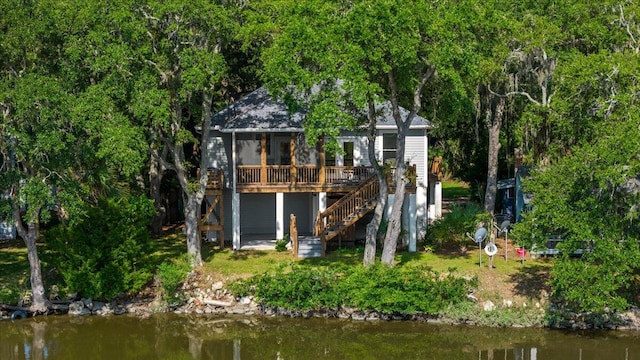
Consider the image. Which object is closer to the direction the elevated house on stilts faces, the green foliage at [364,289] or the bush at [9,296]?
the green foliage

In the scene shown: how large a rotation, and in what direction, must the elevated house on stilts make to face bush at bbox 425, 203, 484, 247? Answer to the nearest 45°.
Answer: approximately 90° to its left

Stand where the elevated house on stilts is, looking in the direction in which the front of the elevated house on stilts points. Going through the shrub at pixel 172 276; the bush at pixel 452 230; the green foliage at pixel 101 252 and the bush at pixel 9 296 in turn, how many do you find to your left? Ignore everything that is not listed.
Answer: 1

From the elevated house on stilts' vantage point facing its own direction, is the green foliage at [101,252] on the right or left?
on its right

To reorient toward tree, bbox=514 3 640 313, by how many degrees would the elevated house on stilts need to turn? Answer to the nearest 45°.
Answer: approximately 45° to its left

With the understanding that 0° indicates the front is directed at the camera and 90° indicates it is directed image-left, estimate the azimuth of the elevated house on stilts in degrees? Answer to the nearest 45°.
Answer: approximately 0°

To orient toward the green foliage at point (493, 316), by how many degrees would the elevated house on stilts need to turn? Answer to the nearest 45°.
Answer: approximately 45° to its left

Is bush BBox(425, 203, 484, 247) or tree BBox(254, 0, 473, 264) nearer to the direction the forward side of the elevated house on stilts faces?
the tree

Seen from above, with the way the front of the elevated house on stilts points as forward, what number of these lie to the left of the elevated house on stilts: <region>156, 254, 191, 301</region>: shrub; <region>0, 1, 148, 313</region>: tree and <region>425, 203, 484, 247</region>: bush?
1
